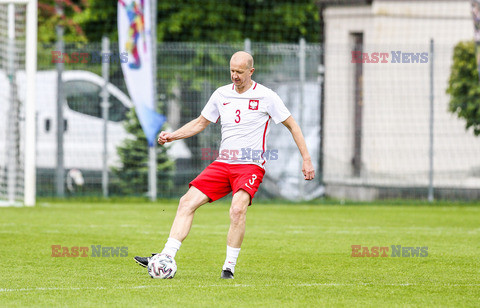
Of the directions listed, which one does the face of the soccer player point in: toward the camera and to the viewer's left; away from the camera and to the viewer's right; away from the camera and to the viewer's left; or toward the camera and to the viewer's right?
toward the camera and to the viewer's left

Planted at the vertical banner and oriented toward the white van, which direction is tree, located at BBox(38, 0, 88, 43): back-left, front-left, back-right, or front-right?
front-right

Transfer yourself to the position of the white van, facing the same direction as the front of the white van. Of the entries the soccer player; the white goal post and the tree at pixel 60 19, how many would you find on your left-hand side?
1

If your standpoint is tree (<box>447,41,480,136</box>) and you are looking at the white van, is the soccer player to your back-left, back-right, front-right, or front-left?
front-left
